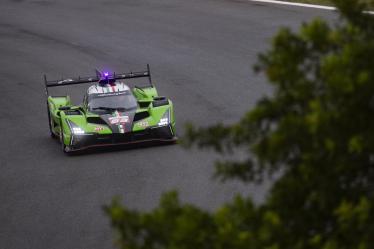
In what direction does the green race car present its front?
toward the camera
